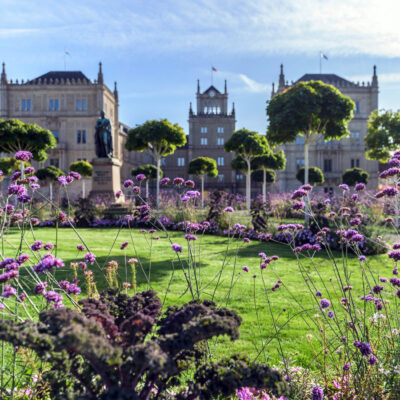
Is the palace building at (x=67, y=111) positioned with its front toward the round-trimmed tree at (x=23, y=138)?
yes

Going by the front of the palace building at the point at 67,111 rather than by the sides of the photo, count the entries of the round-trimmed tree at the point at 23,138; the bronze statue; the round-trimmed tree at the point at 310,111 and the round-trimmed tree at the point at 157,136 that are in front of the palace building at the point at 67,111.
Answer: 4

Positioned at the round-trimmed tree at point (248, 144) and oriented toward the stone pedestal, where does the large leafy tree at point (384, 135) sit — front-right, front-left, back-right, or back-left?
back-left

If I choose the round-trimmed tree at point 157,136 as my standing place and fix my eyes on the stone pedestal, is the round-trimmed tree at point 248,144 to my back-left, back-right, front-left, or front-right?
back-left

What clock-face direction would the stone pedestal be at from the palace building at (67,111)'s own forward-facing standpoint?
The stone pedestal is roughly at 12 o'clock from the palace building.

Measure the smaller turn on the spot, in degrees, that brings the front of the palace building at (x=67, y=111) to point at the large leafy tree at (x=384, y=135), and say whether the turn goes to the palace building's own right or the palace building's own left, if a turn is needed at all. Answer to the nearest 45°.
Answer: approximately 45° to the palace building's own left

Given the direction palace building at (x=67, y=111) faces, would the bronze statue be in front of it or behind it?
in front

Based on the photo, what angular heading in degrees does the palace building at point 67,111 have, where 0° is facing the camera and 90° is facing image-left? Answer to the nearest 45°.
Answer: approximately 0°

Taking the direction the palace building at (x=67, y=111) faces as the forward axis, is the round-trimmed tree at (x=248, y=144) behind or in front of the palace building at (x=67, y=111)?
in front
